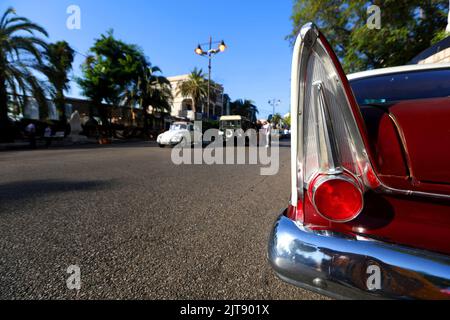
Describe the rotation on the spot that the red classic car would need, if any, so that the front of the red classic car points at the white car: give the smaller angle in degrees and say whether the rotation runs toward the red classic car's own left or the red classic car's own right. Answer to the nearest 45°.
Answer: approximately 45° to the red classic car's own left

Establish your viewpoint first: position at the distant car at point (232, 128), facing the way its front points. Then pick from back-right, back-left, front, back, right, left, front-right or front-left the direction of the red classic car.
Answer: front-left

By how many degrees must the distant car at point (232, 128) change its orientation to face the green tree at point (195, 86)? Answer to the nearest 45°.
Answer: approximately 135° to its right

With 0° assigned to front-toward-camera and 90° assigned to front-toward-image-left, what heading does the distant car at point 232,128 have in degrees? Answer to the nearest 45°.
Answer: approximately 45°

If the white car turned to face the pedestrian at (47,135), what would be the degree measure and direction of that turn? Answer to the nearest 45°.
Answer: approximately 45° to its right

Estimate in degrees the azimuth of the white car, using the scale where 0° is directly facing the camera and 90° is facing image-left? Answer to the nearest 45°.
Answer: approximately 45°

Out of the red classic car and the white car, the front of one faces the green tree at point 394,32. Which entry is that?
the red classic car

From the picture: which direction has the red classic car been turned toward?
away from the camera

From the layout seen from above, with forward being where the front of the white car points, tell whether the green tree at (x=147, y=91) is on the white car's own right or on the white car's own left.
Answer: on the white car's own right

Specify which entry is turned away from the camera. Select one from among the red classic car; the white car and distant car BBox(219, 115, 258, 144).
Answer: the red classic car

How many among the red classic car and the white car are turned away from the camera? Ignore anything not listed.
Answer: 1

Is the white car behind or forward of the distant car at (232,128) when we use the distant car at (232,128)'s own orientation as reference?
forward
